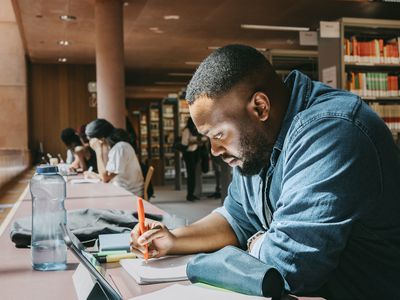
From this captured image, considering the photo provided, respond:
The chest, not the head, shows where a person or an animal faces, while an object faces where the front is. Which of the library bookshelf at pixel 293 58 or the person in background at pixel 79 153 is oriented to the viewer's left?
the person in background

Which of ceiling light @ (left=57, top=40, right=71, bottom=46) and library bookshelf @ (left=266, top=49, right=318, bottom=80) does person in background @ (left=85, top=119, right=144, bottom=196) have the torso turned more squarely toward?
the ceiling light

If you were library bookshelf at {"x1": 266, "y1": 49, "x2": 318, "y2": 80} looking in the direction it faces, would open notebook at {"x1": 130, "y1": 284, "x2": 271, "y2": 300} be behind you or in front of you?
in front

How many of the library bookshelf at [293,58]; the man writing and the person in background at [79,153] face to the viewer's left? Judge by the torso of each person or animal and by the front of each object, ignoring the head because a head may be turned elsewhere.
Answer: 2

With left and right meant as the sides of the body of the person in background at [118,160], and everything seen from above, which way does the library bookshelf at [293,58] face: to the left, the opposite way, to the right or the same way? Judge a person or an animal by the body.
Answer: to the left

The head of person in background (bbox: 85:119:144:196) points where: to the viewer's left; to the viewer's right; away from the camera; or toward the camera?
to the viewer's left

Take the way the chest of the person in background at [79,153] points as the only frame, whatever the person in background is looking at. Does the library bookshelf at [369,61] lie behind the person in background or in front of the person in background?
behind

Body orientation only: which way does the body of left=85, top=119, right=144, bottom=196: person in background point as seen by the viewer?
to the viewer's left

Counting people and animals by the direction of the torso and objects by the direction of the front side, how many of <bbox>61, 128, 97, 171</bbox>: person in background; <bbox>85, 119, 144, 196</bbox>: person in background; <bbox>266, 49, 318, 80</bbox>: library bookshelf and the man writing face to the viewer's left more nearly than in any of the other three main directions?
3

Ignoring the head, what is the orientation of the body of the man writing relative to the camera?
to the viewer's left

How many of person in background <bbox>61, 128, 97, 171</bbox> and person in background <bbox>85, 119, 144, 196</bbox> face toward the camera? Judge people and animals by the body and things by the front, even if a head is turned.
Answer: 0

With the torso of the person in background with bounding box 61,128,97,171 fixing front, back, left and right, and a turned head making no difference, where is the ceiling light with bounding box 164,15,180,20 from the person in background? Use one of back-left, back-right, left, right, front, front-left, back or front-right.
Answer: back-right
